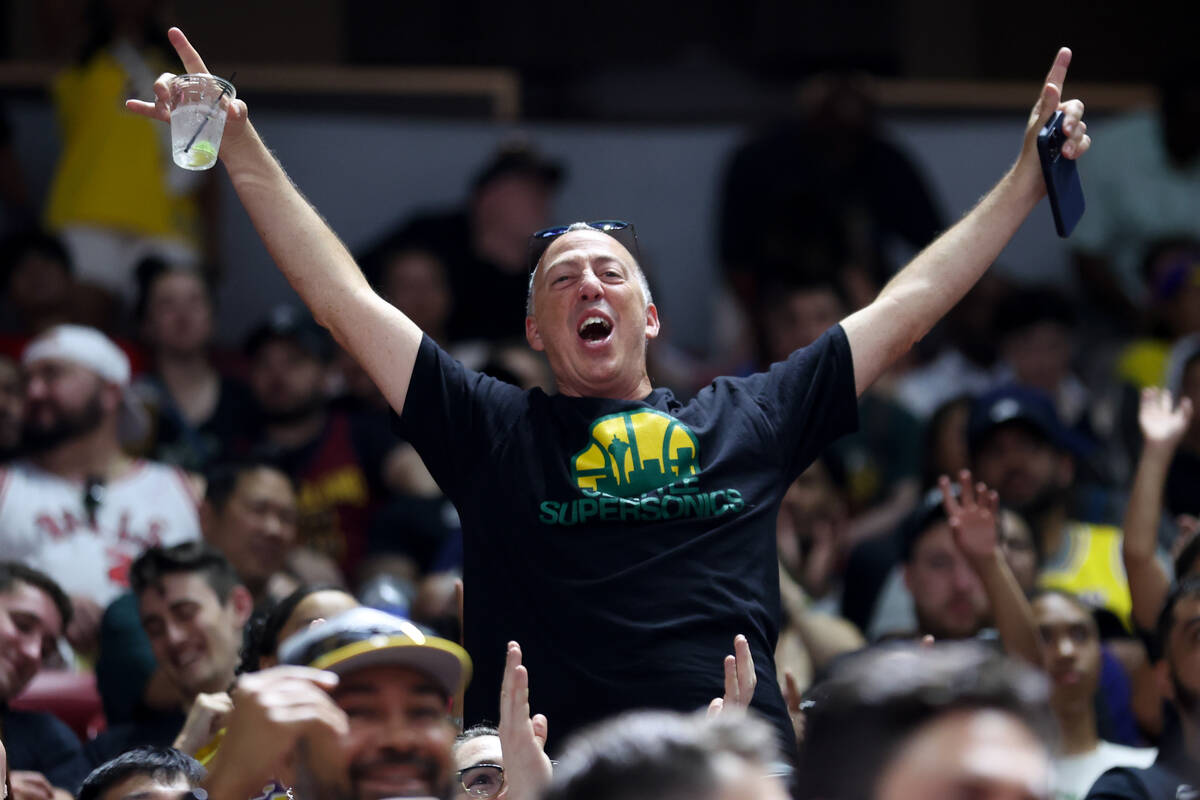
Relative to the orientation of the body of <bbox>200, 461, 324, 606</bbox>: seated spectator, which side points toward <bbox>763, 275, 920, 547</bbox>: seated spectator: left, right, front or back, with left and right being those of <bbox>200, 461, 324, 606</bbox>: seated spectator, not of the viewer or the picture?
left

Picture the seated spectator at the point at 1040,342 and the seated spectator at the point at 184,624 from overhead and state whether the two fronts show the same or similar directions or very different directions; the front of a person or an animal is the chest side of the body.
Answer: same or similar directions

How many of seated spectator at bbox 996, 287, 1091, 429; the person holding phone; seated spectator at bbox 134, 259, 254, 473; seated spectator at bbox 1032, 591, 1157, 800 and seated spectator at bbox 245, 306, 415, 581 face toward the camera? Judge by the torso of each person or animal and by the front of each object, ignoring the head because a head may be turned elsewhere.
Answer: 5

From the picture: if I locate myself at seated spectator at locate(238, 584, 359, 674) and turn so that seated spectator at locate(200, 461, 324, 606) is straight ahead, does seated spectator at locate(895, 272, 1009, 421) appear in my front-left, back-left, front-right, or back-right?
front-right

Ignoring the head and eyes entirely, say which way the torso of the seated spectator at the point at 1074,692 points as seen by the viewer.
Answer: toward the camera

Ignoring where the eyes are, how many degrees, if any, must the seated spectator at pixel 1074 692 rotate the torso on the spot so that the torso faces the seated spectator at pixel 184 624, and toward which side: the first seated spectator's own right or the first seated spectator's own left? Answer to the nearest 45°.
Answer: approximately 90° to the first seated spectator's own right

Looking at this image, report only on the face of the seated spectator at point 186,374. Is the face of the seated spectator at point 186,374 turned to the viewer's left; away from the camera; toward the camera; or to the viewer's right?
toward the camera

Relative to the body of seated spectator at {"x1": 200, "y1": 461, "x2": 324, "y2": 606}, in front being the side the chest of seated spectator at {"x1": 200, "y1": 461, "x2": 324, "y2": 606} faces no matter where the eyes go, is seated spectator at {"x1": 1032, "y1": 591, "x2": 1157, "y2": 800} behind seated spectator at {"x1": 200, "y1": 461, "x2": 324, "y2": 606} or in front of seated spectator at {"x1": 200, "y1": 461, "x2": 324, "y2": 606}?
in front

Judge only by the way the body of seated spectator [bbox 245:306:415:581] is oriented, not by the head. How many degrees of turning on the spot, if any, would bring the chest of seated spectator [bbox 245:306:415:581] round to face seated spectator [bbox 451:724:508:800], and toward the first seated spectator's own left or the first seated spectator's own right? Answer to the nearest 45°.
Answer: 0° — they already face them

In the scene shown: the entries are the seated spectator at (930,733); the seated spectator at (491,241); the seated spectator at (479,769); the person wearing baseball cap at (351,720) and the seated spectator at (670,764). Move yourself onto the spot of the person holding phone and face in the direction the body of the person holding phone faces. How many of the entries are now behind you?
1

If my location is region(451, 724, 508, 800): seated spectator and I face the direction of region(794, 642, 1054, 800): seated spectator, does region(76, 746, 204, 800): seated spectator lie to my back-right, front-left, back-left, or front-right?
back-right

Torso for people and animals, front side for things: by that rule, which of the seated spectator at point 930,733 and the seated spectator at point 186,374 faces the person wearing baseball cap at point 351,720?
the seated spectator at point 186,374

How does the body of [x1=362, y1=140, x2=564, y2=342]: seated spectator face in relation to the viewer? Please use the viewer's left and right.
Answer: facing the viewer and to the right of the viewer

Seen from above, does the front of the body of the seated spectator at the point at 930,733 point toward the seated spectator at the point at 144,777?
no

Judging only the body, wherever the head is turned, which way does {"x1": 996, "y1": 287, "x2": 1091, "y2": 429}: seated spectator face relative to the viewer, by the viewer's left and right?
facing the viewer

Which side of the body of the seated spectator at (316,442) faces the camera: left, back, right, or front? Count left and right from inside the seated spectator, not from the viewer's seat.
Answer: front

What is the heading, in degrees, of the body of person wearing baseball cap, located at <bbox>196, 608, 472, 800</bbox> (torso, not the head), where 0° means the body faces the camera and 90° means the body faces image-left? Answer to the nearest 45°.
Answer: approximately 315°

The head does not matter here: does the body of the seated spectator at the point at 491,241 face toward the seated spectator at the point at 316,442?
no
